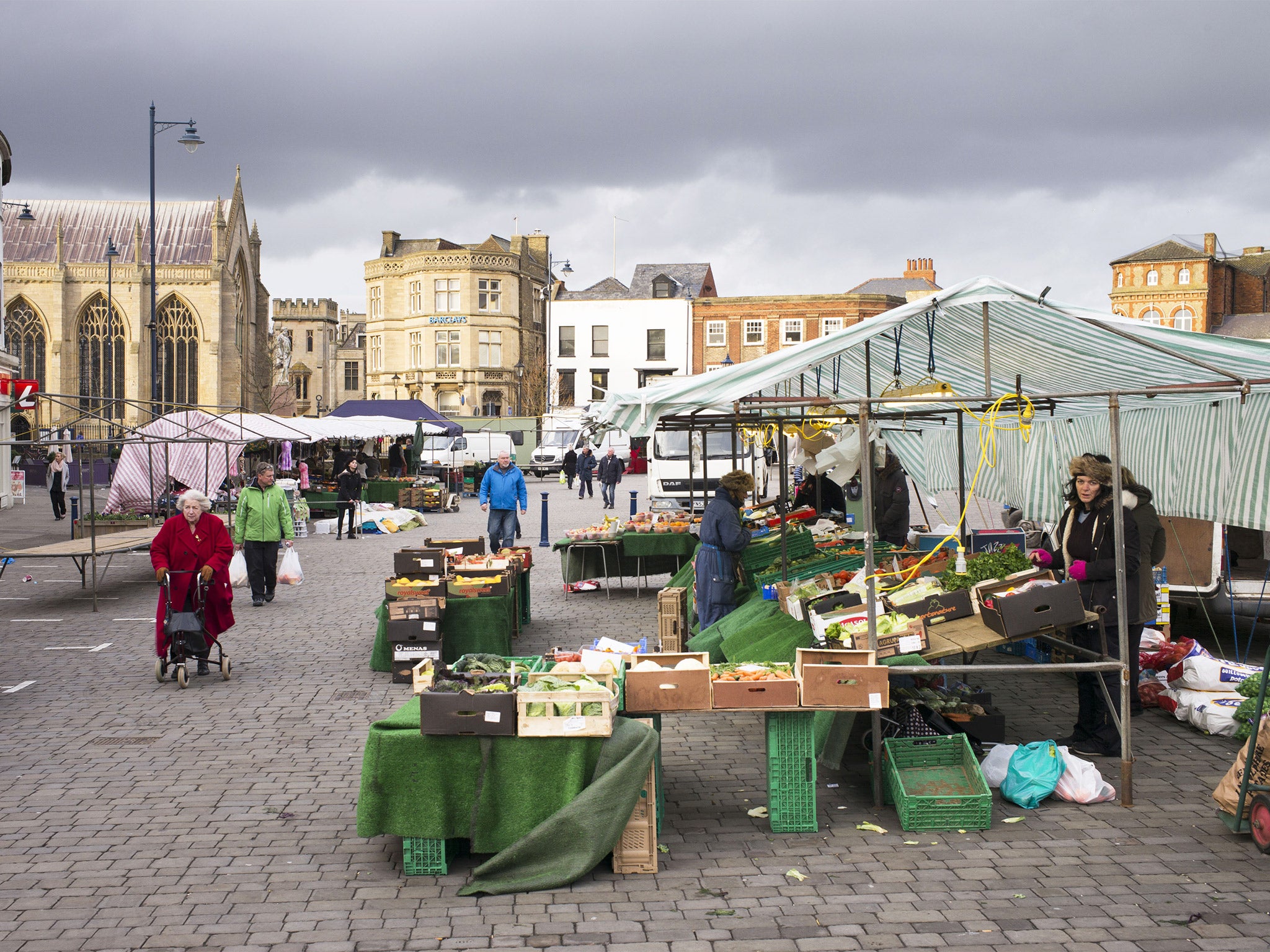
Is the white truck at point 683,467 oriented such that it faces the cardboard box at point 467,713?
yes

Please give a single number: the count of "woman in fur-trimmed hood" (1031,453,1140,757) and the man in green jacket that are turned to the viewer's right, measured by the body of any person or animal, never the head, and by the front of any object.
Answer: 0

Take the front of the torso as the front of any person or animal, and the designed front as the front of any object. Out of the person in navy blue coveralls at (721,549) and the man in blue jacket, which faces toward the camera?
the man in blue jacket

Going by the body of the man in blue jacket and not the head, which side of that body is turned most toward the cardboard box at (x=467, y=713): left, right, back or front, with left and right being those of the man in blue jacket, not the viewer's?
front

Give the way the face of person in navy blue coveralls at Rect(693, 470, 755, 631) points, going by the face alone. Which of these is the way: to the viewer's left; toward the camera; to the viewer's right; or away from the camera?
to the viewer's right

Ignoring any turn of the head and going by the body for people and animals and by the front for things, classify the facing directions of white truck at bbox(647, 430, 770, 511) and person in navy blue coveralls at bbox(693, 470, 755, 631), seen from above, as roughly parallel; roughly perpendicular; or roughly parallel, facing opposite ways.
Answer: roughly perpendicular

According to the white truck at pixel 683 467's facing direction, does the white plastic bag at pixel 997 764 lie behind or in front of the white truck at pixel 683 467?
in front

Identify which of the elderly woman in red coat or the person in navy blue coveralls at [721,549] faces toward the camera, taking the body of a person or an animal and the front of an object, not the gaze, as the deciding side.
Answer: the elderly woman in red coat

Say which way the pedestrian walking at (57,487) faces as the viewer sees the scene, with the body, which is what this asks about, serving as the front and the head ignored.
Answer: toward the camera

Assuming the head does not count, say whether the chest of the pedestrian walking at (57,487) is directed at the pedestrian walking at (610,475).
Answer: no

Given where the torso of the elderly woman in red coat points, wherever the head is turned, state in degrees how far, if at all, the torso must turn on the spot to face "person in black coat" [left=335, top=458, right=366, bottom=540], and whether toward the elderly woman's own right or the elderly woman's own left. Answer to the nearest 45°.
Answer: approximately 180°

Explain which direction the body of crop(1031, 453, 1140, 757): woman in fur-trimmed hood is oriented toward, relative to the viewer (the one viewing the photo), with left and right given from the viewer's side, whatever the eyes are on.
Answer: facing the viewer and to the left of the viewer

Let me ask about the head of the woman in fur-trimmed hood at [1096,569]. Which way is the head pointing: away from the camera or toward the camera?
toward the camera

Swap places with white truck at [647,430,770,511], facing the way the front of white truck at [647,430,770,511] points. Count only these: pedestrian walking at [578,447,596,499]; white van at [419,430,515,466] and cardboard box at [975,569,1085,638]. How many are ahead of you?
1

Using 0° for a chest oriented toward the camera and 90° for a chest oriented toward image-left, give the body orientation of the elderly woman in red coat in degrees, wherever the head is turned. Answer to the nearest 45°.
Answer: approximately 0°

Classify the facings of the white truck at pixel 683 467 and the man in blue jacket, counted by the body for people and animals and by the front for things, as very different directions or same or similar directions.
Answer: same or similar directions

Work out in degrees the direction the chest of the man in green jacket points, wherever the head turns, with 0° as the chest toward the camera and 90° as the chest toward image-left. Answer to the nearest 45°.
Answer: approximately 0°

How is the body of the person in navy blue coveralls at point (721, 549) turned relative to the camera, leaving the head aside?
to the viewer's right

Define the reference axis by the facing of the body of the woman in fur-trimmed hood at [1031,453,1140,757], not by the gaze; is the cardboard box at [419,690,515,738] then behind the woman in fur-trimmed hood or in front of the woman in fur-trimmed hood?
in front

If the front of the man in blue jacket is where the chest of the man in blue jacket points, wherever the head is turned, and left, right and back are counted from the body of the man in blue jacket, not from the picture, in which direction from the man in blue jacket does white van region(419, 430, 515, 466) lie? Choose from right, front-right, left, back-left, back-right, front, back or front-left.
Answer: back
